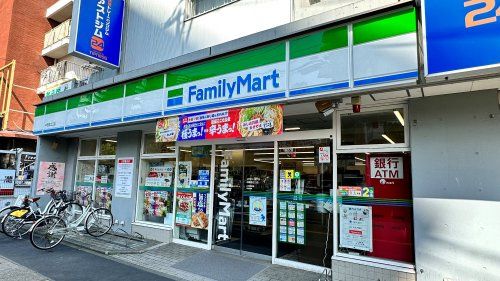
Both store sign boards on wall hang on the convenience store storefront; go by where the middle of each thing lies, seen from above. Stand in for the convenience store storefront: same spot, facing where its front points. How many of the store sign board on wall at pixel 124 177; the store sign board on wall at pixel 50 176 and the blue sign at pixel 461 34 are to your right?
2

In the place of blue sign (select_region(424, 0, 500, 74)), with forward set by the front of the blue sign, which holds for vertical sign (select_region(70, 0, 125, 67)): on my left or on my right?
on my right

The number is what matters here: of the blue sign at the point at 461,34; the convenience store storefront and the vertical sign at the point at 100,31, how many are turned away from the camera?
0

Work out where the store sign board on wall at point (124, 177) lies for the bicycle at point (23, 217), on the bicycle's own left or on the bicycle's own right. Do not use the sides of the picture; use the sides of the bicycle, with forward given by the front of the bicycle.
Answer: on the bicycle's own right

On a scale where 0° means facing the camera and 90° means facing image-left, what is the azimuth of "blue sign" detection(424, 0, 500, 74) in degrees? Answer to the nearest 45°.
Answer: approximately 45°

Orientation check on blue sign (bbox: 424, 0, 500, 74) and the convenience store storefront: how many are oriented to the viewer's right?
0

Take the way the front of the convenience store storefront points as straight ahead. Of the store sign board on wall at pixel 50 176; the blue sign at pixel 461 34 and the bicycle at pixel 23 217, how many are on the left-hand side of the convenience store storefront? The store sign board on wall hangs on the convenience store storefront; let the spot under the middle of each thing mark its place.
1
